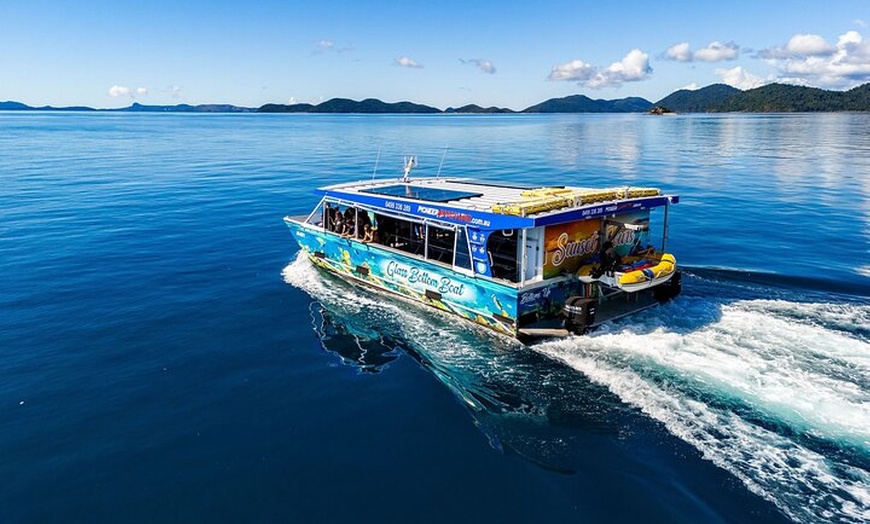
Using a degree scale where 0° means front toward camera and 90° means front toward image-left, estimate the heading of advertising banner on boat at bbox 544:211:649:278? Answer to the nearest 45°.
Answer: approximately 315°

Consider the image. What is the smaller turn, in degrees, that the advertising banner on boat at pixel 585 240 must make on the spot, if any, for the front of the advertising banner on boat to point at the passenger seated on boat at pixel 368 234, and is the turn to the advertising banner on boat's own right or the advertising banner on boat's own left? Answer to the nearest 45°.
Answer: approximately 135° to the advertising banner on boat's own right

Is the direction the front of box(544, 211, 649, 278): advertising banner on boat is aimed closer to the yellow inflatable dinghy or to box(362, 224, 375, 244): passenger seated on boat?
the yellow inflatable dinghy

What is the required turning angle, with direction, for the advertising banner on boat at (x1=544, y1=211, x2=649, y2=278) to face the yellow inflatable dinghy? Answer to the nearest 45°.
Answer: approximately 45° to its left

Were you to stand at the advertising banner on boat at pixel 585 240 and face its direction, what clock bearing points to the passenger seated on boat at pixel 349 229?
The passenger seated on boat is roughly at 5 o'clock from the advertising banner on boat.
